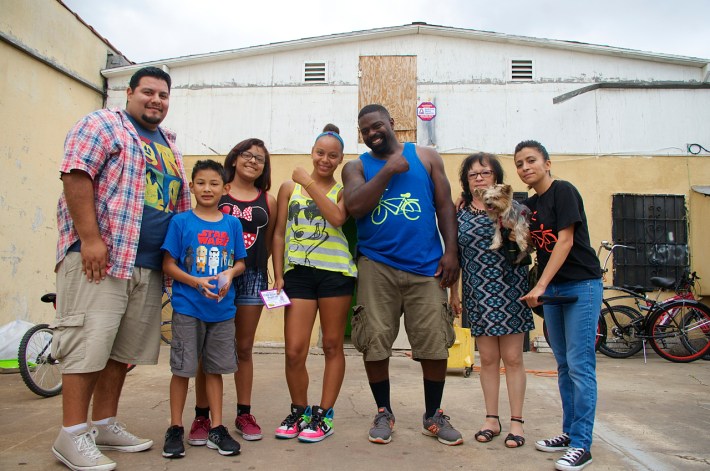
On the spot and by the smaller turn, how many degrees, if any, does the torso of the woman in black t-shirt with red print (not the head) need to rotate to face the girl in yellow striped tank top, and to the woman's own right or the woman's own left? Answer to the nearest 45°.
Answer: approximately 45° to the woman's own right

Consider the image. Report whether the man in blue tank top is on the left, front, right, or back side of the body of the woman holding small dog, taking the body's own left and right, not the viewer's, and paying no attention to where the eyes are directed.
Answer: right

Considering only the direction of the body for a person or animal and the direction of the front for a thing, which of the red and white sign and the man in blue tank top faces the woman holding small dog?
the red and white sign

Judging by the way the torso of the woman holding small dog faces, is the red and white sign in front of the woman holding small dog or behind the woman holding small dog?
behind

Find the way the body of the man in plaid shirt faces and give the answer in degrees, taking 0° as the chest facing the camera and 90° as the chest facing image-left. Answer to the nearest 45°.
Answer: approximately 315°
